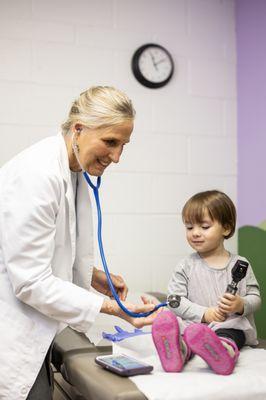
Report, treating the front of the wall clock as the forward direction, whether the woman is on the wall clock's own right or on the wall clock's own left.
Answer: on the wall clock's own right

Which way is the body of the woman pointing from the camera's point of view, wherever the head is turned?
to the viewer's right

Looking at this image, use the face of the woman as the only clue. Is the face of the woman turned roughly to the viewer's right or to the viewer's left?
to the viewer's right

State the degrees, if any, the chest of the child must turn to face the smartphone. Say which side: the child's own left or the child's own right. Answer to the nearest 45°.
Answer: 0° — they already face it

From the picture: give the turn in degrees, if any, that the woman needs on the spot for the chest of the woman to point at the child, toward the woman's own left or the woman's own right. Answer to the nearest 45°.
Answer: approximately 45° to the woman's own left

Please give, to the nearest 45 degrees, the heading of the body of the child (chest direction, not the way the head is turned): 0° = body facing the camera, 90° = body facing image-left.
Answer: approximately 45°

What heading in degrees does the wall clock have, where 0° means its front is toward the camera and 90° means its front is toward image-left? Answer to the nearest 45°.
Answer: approximately 315°

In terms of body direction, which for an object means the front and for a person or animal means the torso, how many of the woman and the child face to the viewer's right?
1

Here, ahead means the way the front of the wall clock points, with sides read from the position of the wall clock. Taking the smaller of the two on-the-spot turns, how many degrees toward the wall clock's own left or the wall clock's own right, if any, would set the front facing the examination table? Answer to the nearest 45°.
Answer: approximately 45° to the wall clock's own right
